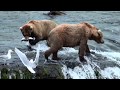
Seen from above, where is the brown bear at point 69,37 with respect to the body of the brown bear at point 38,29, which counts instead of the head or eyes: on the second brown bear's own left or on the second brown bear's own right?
on the second brown bear's own left

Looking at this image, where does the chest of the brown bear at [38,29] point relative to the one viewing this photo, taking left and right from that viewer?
facing the viewer and to the left of the viewer
